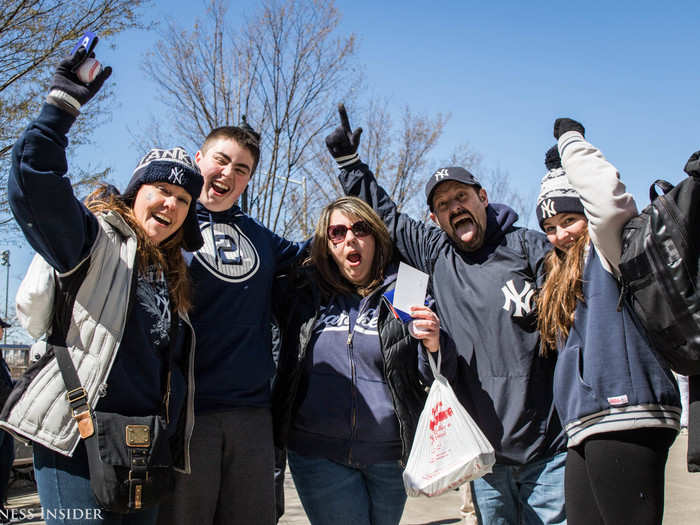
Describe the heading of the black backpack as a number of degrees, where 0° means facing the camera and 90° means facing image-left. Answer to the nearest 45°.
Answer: approximately 90°
